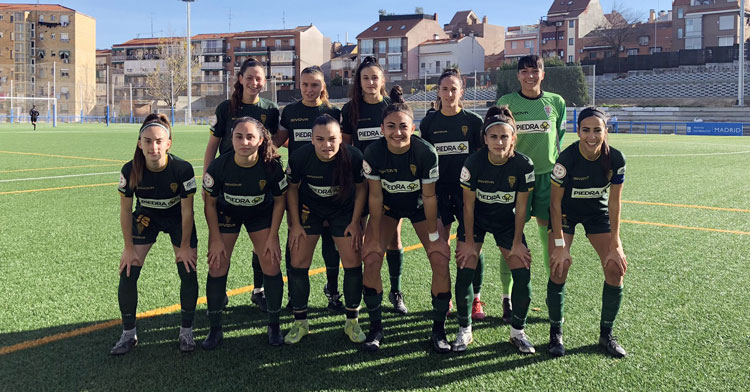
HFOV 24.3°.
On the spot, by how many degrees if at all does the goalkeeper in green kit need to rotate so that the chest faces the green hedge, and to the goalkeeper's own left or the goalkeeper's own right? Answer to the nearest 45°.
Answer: approximately 180°

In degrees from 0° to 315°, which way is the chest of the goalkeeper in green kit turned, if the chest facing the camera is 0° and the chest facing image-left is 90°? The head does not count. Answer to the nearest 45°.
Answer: approximately 0°
